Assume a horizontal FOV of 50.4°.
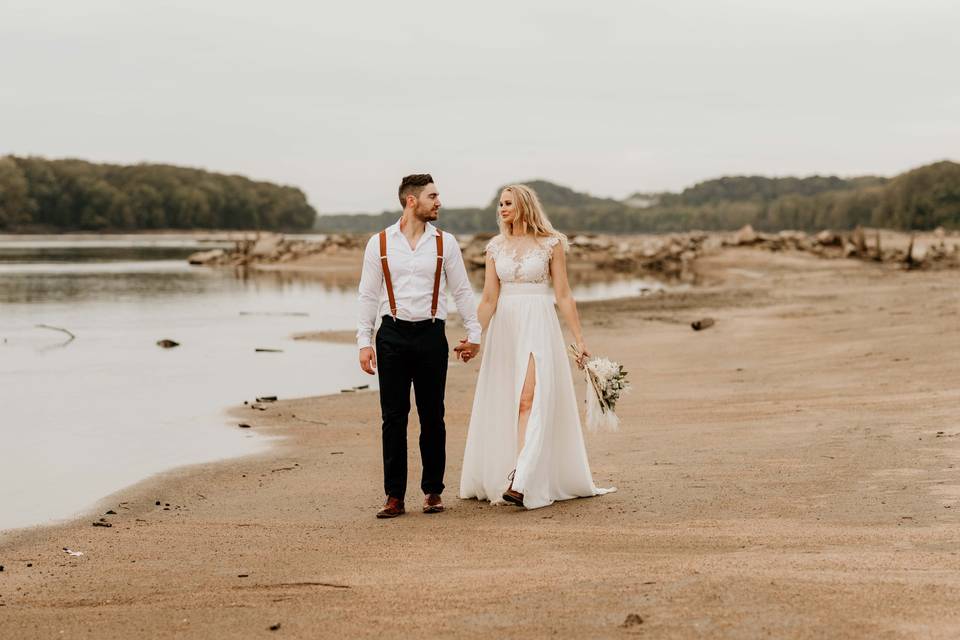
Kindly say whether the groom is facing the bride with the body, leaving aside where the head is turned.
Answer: no

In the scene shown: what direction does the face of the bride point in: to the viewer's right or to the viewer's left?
to the viewer's left

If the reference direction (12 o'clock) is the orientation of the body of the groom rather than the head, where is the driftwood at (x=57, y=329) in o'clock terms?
The driftwood is roughly at 5 o'clock from the groom.

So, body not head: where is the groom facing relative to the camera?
toward the camera
